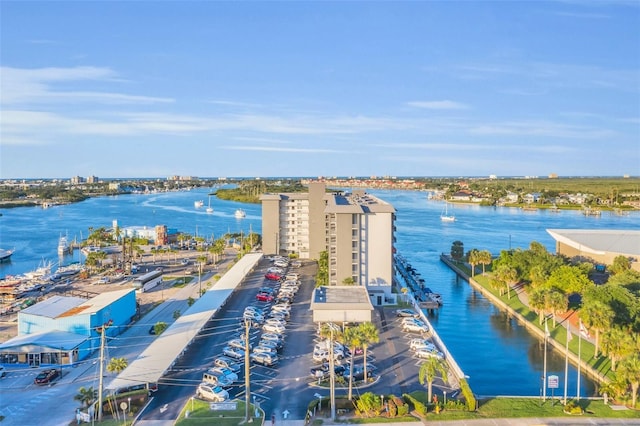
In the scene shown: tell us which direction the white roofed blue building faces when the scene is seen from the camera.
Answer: facing the viewer

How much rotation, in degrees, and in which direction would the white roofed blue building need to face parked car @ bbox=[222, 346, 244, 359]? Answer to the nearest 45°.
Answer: approximately 45° to its left

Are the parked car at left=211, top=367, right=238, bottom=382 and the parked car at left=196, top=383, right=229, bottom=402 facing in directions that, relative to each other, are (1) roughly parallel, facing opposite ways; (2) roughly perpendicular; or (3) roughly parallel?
roughly parallel

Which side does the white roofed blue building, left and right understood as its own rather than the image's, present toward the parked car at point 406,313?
left

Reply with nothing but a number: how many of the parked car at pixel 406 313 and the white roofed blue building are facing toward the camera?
1

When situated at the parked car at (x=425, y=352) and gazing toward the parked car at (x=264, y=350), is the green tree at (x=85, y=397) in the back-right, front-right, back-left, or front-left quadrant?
front-left
